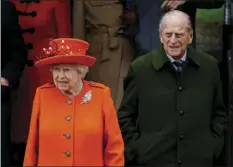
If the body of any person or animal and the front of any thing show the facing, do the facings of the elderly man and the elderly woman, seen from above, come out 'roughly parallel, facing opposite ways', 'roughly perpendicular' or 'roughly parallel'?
roughly parallel

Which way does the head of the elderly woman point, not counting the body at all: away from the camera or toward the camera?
toward the camera

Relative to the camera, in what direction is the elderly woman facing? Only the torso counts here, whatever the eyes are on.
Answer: toward the camera

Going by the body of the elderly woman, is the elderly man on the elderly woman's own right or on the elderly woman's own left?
on the elderly woman's own left

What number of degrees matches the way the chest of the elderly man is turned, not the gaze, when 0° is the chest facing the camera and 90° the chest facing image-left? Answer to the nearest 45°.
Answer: approximately 0°

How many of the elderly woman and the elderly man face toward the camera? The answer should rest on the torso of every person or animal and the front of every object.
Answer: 2

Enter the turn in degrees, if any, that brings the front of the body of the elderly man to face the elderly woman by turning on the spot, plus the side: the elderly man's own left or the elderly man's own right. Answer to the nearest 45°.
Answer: approximately 45° to the elderly man's own right
